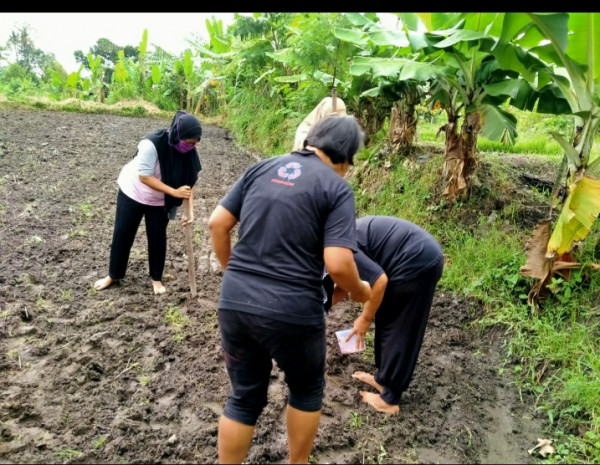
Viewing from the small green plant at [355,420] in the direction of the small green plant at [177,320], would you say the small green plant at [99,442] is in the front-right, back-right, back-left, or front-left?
front-left

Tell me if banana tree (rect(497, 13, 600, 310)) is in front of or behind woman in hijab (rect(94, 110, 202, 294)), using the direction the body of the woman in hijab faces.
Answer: in front

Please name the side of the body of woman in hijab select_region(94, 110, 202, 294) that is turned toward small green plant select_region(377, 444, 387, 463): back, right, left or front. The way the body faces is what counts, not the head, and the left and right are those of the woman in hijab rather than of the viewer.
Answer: front

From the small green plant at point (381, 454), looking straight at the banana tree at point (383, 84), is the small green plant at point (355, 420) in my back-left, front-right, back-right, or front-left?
front-left

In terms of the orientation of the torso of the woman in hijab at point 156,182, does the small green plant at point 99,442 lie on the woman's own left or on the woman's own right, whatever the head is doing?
on the woman's own right

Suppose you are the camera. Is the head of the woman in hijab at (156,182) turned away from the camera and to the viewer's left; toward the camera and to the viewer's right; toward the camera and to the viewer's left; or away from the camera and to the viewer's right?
toward the camera and to the viewer's right

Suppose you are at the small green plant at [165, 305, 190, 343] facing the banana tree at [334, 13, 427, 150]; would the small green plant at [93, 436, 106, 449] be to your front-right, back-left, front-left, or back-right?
back-right

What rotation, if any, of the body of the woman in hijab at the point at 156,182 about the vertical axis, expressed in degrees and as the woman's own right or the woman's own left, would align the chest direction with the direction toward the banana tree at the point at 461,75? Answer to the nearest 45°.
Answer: approximately 45° to the woman's own left

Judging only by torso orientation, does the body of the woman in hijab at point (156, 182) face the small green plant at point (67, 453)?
no

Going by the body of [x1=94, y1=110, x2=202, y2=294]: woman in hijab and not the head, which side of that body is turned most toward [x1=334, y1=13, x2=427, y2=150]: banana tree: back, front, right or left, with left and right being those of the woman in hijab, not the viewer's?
left

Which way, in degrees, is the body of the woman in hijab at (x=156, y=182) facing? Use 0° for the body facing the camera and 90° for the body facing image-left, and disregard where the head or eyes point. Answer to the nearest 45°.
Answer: approximately 315°

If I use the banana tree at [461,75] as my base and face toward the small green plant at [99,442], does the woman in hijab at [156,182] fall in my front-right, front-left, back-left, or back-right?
front-right

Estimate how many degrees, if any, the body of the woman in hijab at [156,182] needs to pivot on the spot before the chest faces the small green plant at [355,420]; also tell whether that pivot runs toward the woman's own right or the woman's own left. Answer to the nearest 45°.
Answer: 0° — they already face it

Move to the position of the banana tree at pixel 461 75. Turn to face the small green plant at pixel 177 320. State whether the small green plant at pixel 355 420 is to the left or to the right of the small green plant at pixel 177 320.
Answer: left

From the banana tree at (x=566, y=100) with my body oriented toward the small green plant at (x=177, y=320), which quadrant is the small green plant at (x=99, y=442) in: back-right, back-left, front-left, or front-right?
front-left
